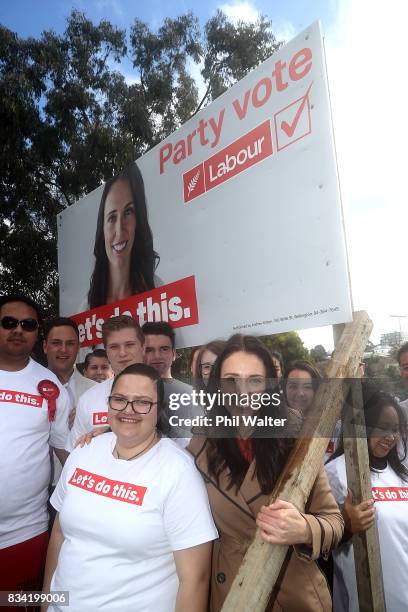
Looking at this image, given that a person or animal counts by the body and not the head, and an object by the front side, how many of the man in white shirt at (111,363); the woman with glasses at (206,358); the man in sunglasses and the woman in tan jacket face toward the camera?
4

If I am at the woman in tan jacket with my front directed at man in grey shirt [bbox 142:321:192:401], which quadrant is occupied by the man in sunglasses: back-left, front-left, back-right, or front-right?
front-left

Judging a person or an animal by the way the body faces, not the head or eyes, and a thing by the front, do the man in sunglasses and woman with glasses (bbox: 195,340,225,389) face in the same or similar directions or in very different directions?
same or similar directions

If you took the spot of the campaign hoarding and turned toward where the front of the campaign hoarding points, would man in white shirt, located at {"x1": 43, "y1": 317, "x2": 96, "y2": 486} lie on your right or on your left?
on your right

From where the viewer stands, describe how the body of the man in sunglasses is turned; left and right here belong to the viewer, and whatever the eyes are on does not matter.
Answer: facing the viewer

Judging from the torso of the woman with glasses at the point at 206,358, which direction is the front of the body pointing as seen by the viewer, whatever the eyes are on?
toward the camera

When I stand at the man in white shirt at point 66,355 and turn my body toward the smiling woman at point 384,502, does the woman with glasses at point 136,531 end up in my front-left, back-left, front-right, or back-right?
front-right

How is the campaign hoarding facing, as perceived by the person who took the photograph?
facing the viewer and to the left of the viewer

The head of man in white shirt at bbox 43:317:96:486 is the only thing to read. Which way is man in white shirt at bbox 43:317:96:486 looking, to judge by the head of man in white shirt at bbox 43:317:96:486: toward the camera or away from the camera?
toward the camera
